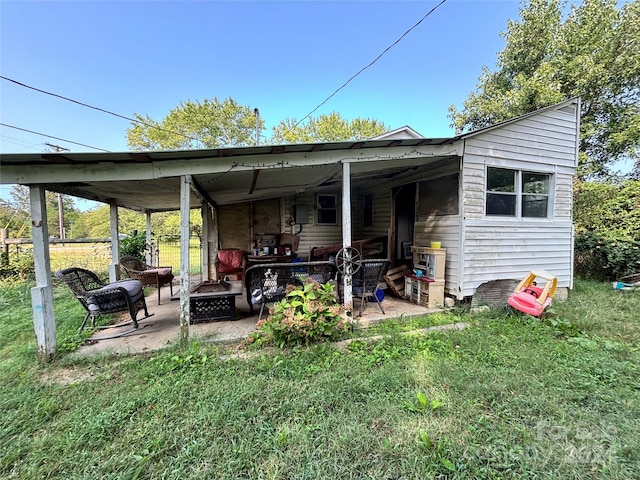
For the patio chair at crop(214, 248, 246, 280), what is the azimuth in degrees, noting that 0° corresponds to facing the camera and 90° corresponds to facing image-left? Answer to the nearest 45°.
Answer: approximately 0°

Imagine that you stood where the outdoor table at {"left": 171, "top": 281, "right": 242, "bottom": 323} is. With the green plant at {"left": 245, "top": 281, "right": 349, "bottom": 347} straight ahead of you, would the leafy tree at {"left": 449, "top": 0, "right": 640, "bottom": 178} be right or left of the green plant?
left

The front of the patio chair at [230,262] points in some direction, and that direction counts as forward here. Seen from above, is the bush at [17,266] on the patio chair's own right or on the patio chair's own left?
on the patio chair's own right

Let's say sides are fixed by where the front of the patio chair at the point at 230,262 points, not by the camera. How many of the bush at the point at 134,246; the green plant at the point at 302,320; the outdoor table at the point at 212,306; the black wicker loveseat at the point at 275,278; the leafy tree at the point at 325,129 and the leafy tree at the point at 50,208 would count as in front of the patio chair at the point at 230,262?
3

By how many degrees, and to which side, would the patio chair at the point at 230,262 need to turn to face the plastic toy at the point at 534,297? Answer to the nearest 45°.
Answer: approximately 45° to its left

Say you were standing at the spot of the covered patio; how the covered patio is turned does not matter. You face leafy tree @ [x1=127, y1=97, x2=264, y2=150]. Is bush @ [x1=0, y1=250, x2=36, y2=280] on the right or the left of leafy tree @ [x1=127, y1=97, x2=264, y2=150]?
left

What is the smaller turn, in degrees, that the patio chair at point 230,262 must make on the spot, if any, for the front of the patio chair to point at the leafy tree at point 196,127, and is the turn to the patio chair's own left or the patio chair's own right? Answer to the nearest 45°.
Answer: approximately 180°

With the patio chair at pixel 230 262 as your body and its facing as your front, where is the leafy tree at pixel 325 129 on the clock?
The leafy tree is roughly at 7 o'clock from the patio chair.

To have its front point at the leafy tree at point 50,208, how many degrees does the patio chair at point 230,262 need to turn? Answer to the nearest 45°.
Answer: approximately 135° to its right

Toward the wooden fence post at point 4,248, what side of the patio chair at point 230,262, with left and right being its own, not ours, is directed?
right

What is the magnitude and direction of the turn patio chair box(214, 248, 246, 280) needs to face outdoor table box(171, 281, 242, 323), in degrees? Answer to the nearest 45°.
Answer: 0° — it already faces it

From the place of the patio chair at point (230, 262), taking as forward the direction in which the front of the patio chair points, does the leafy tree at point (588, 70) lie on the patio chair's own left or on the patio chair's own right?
on the patio chair's own left
